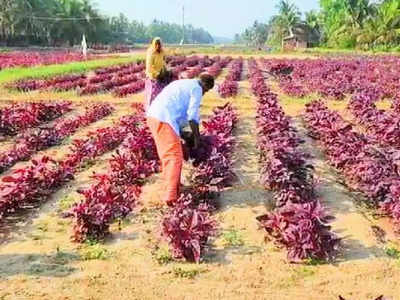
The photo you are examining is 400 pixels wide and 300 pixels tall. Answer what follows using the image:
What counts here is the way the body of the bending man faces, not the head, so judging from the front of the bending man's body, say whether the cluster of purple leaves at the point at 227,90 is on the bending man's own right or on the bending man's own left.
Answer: on the bending man's own left

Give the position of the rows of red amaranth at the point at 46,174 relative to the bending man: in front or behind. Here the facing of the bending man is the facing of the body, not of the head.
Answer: behind

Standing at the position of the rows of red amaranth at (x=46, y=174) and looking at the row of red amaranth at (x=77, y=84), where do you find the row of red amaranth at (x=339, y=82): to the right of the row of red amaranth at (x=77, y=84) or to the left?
right

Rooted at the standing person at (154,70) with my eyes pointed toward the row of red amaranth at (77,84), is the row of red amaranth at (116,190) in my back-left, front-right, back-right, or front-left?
back-left

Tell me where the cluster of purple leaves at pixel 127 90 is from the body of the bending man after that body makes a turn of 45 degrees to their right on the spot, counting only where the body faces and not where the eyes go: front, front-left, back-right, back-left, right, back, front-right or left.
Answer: back-left

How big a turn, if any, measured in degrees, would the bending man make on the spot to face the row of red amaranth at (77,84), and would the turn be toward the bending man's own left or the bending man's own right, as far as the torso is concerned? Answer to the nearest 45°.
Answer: approximately 90° to the bending man's own left

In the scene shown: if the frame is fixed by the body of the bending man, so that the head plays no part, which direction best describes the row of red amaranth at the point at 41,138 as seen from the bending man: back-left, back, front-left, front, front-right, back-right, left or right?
back-left

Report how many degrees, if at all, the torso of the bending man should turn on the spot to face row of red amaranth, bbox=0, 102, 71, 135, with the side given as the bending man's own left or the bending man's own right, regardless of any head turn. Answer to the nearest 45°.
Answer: approximately 135° to the bending man's own left

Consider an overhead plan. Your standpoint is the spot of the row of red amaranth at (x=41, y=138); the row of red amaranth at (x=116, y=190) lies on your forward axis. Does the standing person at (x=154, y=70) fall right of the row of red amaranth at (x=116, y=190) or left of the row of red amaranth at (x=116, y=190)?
left

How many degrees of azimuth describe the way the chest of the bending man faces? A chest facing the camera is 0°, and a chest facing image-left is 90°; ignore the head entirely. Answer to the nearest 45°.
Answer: approximately 270°

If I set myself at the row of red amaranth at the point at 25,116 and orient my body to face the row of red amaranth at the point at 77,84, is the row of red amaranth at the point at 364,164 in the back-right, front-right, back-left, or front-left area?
back-right

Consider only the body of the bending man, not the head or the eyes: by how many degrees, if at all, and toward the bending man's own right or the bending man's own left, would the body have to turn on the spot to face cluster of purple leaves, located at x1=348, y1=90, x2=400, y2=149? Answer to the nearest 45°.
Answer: approximately 45° to the bending man's own left
